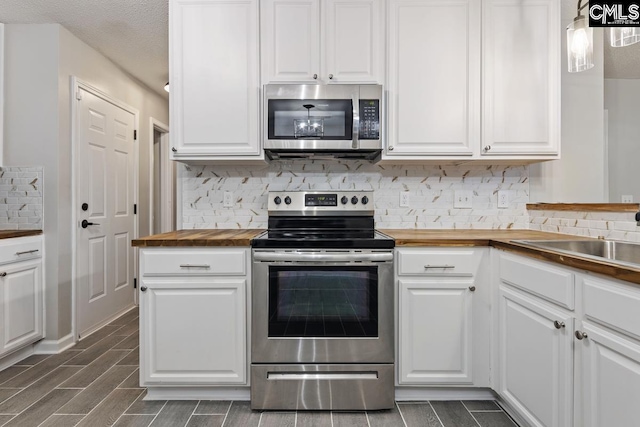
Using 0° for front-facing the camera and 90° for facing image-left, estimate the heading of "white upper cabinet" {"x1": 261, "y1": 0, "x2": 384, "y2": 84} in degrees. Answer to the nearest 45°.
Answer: approximately 0°

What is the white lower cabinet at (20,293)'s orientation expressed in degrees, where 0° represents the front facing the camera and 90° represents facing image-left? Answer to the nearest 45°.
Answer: approximately 315°

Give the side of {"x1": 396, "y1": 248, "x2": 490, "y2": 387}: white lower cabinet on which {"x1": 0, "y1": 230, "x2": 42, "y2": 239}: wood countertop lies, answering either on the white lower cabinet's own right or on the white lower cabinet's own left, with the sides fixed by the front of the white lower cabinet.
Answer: on the white lower cabinet's own right

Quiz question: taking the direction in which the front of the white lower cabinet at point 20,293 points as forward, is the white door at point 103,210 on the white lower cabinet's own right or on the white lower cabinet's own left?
on the white lower cabinet's own left

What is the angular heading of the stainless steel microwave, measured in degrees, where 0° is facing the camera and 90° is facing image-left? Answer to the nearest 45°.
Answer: approximately 0°

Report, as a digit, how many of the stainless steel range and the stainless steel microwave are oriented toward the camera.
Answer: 2
